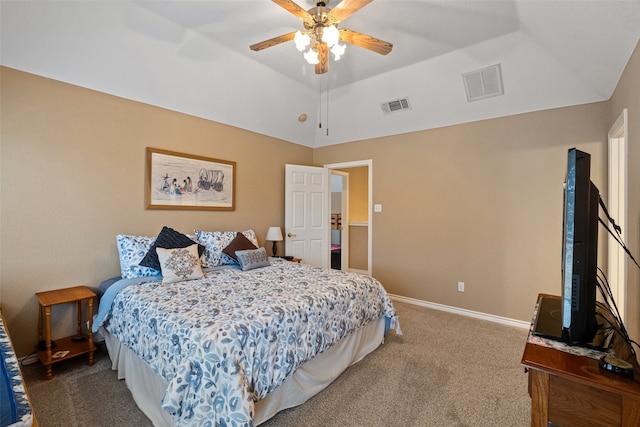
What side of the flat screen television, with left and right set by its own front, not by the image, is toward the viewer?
left

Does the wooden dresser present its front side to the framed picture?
yes

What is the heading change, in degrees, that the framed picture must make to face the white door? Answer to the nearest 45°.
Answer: approximately 45° to its left

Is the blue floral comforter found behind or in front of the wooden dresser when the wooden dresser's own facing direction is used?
in front

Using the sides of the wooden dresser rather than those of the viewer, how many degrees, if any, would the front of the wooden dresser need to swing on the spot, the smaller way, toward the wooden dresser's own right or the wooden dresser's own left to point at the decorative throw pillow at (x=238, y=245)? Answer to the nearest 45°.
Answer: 0° — it already faces it

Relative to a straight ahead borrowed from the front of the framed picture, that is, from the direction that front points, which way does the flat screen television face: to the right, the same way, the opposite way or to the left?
the opposite way

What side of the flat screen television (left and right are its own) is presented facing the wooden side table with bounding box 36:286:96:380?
front

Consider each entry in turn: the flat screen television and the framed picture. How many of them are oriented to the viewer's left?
1

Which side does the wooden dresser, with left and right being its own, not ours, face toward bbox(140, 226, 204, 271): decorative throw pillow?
front

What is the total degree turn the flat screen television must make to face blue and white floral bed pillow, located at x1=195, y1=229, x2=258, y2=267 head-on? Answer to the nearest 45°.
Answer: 0° — it already faces it

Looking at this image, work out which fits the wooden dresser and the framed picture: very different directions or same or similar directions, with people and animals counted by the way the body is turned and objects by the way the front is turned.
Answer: very different directions

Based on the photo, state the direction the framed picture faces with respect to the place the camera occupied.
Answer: facing the viewer and to the right of the viewer

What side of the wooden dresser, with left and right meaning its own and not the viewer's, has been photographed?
left

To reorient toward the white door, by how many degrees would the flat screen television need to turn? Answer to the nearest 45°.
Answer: approximately 45° to its right

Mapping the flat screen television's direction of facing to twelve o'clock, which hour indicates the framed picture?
The framed picture is roughly at 12 o'clock from the flat screen television.

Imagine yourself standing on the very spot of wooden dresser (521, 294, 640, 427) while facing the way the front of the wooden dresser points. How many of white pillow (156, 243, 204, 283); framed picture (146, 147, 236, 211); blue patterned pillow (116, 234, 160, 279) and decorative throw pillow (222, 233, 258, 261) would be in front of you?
4
